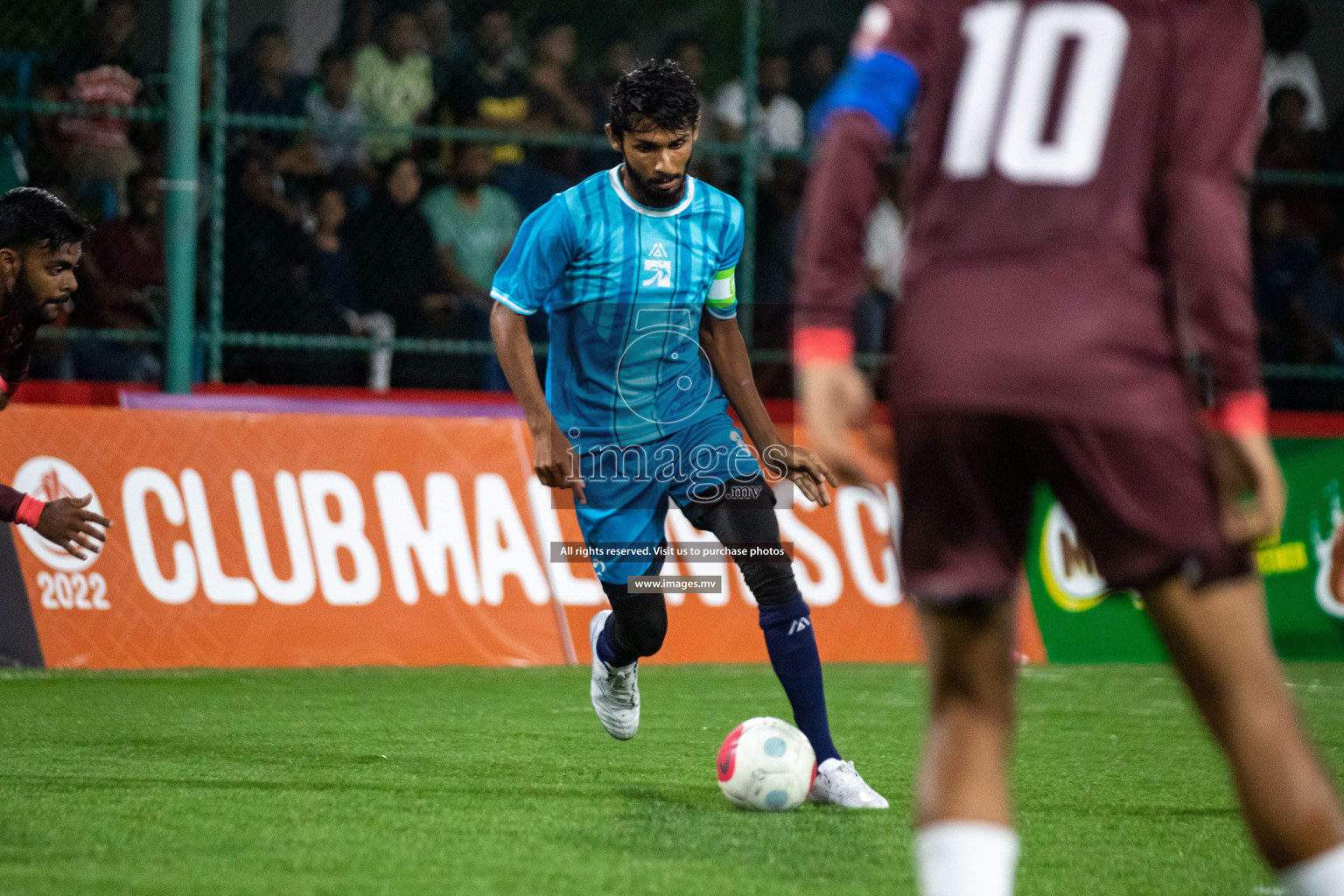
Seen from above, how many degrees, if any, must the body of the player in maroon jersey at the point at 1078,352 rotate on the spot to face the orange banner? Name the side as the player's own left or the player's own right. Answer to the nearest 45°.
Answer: approximately 45° to the player's own left

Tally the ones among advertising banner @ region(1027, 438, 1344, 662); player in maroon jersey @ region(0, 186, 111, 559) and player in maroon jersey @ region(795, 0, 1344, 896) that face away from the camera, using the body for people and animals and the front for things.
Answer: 1

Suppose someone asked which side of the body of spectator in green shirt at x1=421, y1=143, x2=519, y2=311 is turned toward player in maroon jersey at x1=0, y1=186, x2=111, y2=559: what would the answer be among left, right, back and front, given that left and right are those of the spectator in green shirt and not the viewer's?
front

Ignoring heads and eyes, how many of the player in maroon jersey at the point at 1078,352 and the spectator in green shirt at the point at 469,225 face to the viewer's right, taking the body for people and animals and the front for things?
0

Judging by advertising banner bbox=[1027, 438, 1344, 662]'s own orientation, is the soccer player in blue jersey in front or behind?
in front

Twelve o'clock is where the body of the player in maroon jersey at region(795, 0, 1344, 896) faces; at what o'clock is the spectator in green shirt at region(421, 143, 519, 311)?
The spectator in green shirt is roughly at 11 o'clock from the player in maroon jersey.

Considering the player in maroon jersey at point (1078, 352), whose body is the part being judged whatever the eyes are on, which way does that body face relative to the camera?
away from the camera

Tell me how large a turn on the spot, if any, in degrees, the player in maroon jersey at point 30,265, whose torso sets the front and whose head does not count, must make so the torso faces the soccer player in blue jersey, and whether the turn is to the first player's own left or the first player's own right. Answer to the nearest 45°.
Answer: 0° — they already face them

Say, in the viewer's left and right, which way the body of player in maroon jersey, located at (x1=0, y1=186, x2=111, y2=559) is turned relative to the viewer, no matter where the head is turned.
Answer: facing to the right of the viewer

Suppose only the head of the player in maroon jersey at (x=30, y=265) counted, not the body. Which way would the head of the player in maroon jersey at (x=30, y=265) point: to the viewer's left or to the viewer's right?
to the viewer's right
